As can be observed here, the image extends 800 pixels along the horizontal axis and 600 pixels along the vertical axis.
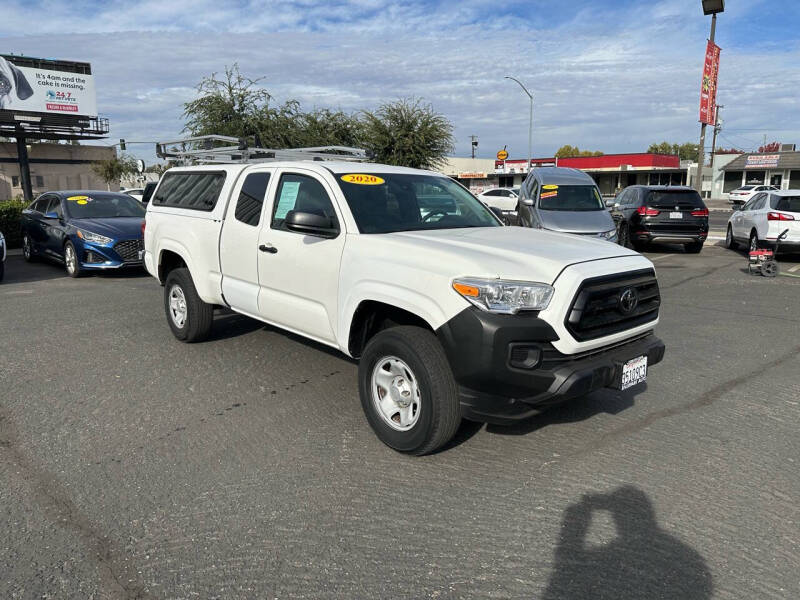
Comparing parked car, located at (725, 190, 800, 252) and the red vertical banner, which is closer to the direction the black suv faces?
the red vertical banner

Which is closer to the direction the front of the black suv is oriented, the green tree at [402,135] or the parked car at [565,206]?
the green tree

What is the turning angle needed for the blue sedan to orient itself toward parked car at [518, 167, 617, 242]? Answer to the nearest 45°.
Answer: approximately 45° to its left

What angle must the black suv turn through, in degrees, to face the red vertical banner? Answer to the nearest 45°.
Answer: approximately 45° to its right

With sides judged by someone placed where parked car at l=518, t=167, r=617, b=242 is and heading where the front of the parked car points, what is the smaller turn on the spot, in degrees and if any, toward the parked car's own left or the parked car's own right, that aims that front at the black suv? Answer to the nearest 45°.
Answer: approximately 90° to the parked car's own left

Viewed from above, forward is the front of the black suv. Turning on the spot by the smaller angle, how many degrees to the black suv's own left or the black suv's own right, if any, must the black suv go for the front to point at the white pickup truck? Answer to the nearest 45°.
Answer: approximately 135° to the black suv's own left

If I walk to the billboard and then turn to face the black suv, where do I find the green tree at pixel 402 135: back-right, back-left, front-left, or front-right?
front-left

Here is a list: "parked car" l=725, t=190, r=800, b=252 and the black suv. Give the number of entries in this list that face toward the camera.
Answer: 0

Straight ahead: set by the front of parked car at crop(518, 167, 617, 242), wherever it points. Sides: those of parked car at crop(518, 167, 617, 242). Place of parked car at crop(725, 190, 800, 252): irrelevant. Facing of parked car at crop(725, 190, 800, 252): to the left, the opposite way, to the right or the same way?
the opposite way

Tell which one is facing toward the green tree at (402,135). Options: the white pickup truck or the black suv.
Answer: the black suv

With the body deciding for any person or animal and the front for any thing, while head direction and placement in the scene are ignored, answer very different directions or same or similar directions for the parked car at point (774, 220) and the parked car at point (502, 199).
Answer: very different directions

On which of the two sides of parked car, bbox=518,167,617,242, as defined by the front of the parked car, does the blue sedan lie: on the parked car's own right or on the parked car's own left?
on the parked car's own right
